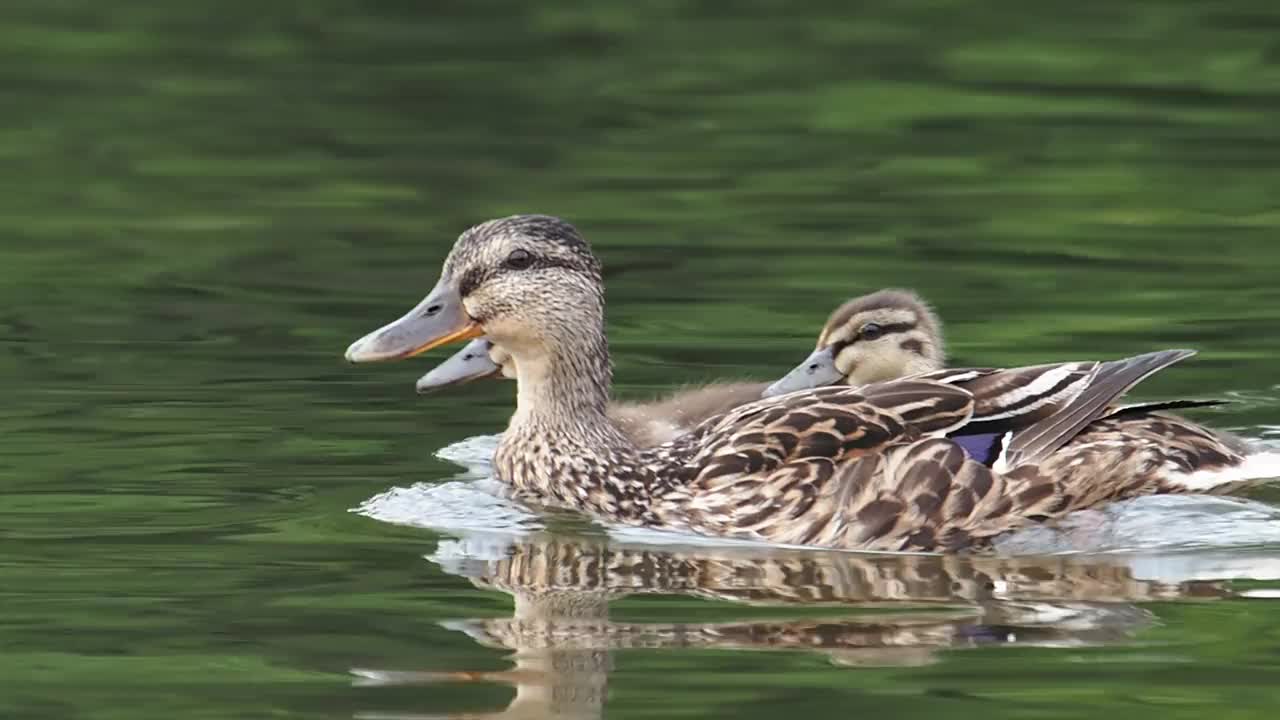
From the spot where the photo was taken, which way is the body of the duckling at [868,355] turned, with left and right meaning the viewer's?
facing to the left of the viewer

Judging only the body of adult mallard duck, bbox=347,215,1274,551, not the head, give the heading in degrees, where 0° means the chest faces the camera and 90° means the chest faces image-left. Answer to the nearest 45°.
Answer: approximately 90°
